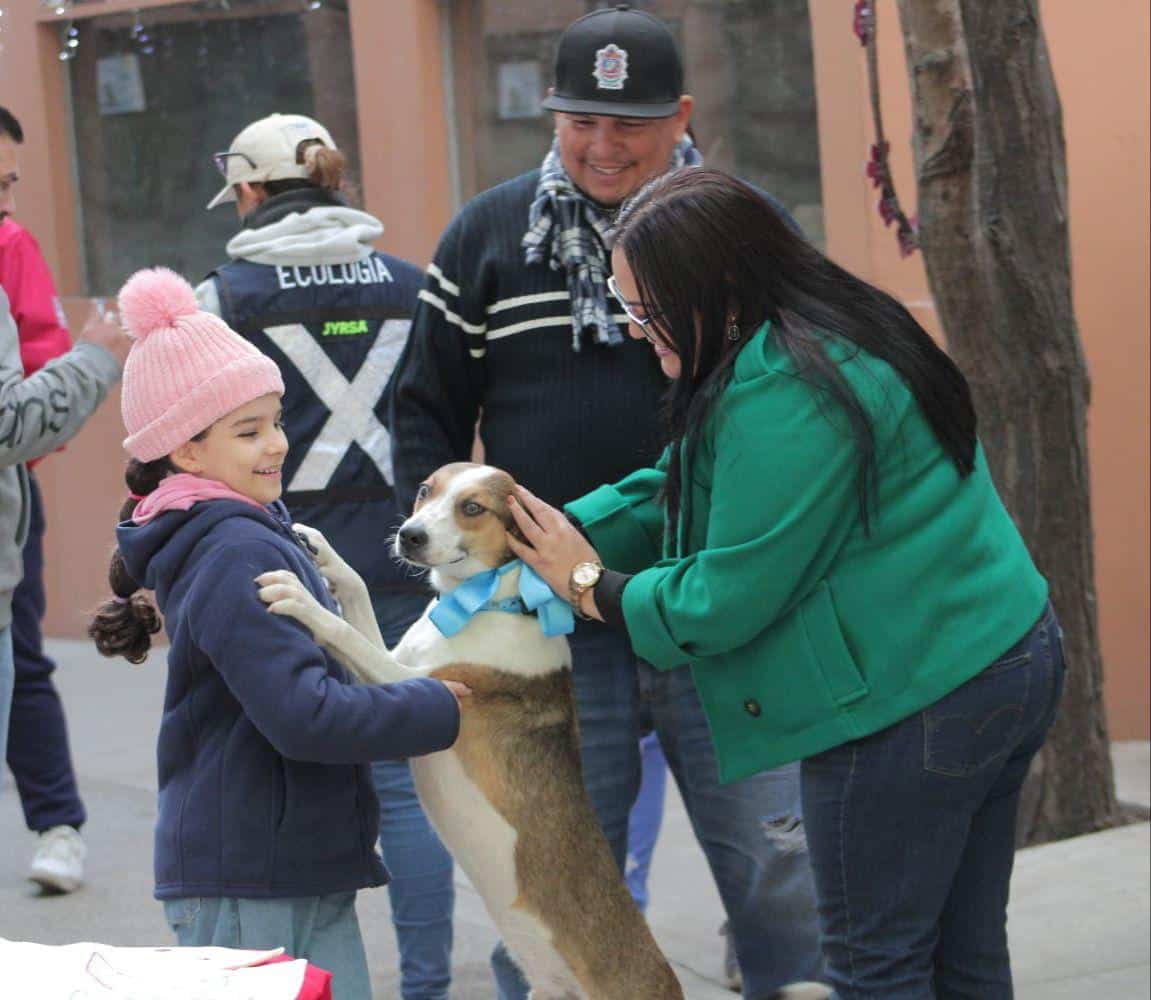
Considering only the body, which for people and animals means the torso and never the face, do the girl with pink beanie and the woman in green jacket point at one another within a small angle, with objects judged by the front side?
yes

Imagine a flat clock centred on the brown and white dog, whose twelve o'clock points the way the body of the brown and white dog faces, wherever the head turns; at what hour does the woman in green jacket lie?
The woman in green jacket is roughly at 7 o'clock from the brown and white dog.

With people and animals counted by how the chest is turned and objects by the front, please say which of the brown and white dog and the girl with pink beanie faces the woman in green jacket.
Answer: the girl with pink beanie

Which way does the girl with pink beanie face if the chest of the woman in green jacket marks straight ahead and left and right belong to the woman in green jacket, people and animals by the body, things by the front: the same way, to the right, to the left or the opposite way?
the opposite way

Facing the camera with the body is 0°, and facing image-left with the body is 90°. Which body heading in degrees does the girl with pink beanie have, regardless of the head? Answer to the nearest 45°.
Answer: approximately 270°

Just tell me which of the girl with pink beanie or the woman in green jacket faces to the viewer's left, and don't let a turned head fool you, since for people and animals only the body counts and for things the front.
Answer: the woman in green jacket

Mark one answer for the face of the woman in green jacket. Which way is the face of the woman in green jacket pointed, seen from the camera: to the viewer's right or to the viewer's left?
to the viewer's left

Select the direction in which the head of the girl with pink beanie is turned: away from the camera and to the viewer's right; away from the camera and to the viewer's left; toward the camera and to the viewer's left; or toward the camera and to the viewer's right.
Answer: toward the camera and to the viewer's right

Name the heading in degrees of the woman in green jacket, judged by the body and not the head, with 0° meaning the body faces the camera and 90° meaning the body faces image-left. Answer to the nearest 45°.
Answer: approximately 90°
